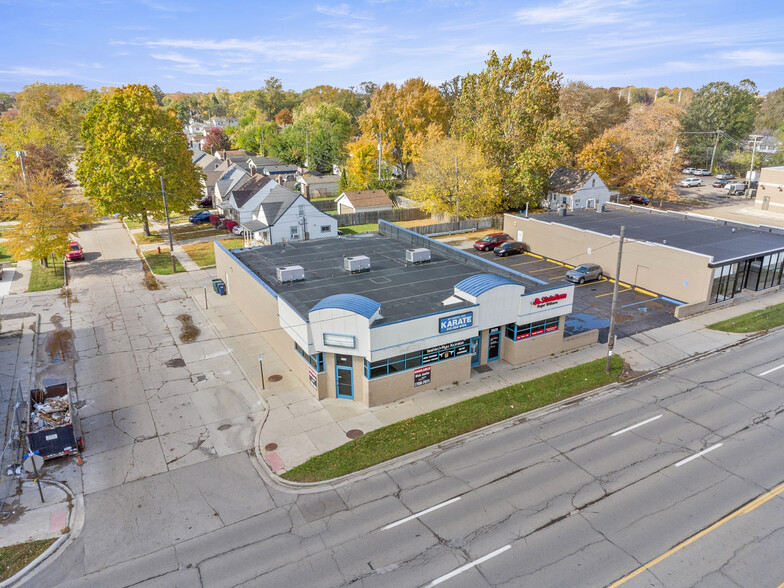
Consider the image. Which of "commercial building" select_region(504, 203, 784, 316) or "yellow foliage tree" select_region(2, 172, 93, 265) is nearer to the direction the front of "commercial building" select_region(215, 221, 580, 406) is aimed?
the commercial building

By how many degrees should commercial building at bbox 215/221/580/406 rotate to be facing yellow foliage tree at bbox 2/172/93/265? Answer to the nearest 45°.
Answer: approximately 180°

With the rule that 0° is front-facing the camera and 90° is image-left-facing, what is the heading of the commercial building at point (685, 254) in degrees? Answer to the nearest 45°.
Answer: approximately 315°

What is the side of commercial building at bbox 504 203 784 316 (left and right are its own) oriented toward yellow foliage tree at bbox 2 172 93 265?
right

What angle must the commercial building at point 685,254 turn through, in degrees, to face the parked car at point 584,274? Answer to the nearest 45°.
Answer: approximately 135° to its right

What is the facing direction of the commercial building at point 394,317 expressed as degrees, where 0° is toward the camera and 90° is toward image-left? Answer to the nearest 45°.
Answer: approximately 315°

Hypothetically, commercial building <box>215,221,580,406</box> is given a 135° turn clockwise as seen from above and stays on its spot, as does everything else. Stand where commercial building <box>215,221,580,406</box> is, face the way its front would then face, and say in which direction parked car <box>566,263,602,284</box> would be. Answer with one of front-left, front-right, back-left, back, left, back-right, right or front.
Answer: back-right
